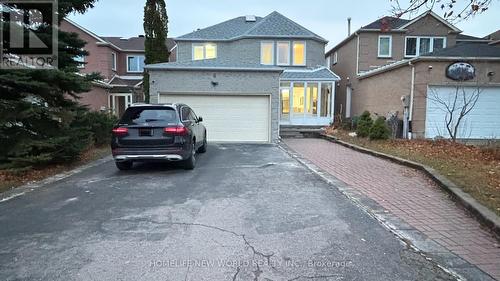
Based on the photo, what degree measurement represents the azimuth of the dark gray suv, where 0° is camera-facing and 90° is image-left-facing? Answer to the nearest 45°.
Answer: approximately 180°

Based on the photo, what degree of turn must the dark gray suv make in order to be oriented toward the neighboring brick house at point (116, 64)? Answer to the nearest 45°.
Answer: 0° — it already faces it

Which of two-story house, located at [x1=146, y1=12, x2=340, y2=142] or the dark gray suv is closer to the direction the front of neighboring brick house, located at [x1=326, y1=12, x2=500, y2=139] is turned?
the dark gray suv

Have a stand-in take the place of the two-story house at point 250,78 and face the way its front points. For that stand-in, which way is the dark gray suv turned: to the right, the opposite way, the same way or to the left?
the opposite way

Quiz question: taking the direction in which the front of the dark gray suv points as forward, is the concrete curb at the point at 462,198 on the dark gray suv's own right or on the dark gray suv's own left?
on the dark gray suv's own right

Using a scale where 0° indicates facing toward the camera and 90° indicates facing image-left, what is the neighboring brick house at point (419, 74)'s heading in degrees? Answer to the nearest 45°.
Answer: approximately 0°

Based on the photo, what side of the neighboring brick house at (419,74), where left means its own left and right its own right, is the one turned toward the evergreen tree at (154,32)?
right

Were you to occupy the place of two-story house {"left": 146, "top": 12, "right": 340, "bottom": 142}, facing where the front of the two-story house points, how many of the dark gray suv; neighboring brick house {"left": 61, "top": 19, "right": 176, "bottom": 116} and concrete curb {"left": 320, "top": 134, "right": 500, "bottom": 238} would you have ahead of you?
2

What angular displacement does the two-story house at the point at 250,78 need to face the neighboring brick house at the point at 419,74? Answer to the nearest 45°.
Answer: approximately 45° to its left

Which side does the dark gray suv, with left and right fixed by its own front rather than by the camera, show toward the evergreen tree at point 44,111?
left

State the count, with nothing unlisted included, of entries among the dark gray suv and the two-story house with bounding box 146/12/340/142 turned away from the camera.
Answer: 1

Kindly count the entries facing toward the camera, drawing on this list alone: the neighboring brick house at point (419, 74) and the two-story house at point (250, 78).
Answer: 2

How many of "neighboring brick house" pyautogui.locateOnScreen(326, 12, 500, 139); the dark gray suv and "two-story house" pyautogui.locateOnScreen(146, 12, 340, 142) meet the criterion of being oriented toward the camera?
2
